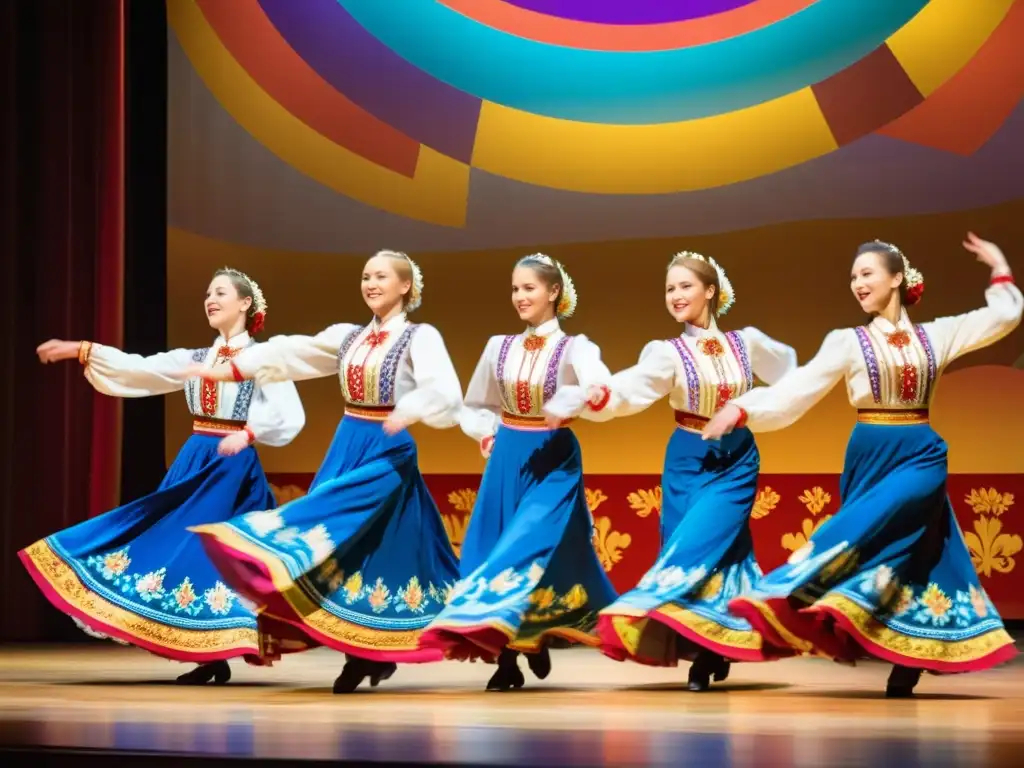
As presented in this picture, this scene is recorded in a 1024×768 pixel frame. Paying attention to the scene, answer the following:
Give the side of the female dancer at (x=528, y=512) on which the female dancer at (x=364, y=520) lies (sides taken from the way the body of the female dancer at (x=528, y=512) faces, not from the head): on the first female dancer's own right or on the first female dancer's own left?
on the first female dancer's own right

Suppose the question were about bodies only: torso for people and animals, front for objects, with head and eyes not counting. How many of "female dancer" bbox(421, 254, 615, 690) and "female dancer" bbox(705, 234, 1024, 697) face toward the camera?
2

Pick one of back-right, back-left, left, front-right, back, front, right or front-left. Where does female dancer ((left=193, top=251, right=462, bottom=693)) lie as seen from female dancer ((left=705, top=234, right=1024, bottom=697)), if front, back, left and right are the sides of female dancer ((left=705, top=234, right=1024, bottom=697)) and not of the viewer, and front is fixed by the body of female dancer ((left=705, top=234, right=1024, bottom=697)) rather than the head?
right

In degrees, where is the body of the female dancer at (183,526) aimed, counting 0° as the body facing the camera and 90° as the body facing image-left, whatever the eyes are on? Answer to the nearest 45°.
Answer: approximately 45°

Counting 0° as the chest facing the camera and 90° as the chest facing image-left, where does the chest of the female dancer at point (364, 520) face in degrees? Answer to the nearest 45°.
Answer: approximately 45°

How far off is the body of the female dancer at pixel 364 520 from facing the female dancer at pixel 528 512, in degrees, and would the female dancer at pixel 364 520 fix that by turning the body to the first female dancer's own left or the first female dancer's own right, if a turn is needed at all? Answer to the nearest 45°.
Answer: approximately 135° to the first female dancer's own left

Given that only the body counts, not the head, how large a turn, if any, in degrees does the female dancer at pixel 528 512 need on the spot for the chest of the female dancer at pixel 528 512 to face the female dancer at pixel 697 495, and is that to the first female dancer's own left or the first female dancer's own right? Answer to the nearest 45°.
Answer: approximately 90° to the first female dancer's own left
